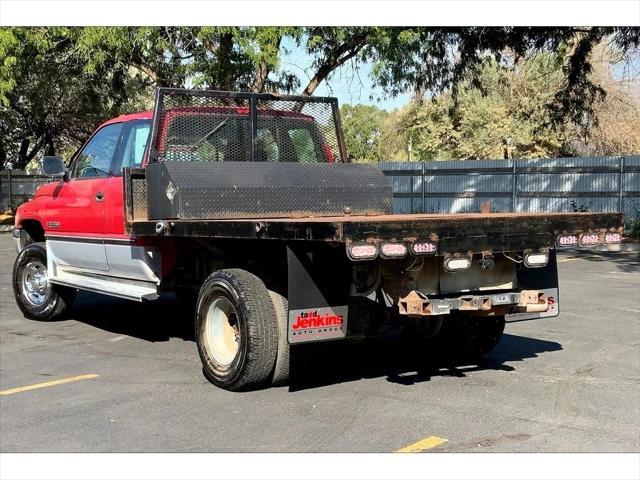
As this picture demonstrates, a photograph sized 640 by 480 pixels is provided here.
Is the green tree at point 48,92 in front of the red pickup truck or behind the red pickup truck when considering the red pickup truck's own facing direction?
in front

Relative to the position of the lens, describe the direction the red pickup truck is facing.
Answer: facing away from the viewer and to the left of the viewer

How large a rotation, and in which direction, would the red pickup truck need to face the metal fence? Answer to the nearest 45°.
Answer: approximately 45° to its right

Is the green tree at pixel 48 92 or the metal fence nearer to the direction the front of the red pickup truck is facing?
the green tree
